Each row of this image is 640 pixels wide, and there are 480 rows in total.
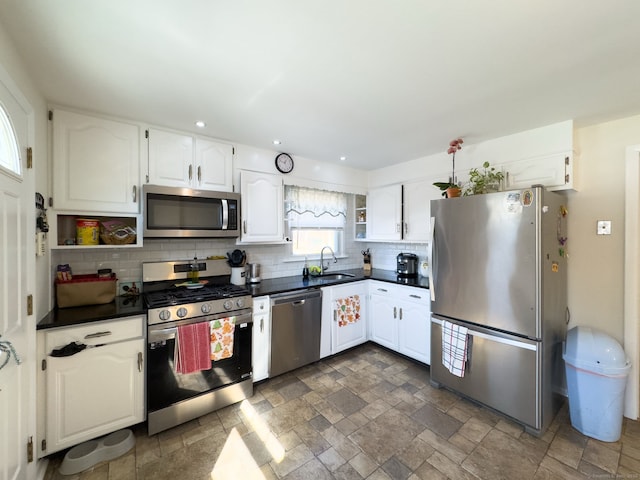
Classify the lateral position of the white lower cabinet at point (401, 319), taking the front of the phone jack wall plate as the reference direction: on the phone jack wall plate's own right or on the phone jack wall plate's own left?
on the phone jack wall plate's own right

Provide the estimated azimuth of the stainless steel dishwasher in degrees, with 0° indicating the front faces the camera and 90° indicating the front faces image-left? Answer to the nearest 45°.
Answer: approximately 315°

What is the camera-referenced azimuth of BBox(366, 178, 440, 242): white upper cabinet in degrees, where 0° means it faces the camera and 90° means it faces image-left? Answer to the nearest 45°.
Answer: approximately 45°

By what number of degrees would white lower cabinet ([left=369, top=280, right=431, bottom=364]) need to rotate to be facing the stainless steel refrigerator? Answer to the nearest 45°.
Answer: approximately 90° to its left
